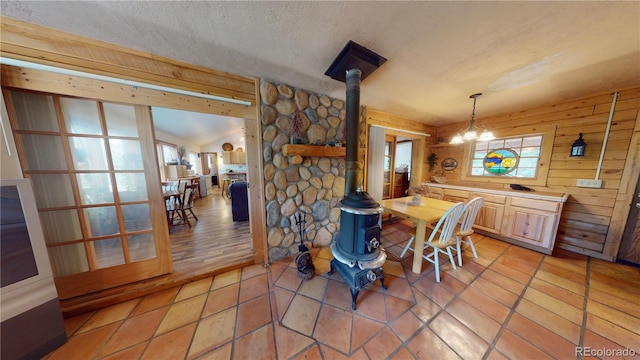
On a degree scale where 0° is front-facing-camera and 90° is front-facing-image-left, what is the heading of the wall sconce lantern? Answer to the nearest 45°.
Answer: approximately 45°

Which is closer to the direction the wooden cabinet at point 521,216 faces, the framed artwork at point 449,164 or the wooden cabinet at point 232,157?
the wooden cabinet

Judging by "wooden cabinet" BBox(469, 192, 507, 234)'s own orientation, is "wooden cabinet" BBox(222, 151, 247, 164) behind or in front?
in front

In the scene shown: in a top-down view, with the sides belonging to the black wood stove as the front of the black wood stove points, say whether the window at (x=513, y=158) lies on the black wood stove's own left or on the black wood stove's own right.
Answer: on the black wood stove's own left

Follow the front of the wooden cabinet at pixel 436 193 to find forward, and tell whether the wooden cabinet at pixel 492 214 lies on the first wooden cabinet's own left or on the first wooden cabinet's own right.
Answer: on the first wooden cabinet's own left

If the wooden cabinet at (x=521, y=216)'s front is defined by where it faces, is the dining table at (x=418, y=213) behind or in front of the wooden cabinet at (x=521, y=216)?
in front

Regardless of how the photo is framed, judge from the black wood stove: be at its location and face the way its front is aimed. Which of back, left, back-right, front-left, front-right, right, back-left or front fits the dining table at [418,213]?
left

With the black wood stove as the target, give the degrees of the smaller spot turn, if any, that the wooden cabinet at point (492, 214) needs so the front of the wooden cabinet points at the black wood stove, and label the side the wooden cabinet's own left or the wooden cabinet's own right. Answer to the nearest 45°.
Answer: approximately 45° to the wooden cabinet's own left
